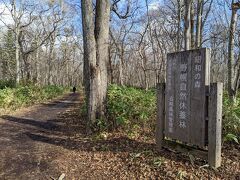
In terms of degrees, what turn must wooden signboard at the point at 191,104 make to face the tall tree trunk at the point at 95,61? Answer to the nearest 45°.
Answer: approximately 90° to its right

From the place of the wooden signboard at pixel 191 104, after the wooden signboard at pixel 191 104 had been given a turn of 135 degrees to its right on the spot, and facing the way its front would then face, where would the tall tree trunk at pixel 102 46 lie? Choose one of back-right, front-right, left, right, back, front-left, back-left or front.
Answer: front-left

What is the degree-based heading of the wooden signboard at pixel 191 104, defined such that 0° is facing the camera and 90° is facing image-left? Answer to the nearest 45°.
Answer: approximately 45°
